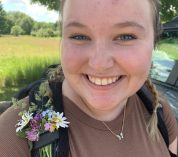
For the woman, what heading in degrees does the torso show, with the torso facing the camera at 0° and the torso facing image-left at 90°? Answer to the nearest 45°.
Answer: approximately 0°

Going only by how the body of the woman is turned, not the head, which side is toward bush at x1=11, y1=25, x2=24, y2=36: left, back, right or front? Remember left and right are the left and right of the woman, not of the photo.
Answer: back
